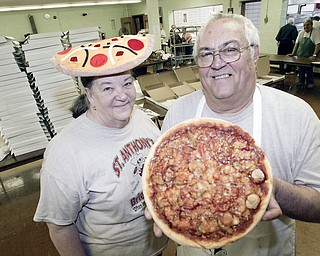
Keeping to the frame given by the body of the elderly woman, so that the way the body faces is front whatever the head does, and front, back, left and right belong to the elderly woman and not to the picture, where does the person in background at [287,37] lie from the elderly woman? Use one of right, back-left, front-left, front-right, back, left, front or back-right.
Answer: left

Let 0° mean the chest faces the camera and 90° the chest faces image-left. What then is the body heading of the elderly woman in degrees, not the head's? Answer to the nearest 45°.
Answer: approximately 315°

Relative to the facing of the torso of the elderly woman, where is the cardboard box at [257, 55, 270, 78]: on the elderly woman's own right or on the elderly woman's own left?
on the elderly woman's own left

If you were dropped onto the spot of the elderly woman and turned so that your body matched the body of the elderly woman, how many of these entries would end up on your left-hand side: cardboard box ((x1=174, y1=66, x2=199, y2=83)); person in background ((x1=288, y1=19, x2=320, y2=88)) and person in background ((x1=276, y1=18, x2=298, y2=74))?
3

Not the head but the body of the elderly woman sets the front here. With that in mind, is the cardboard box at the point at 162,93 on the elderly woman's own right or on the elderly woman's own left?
on the elderly woman's own left

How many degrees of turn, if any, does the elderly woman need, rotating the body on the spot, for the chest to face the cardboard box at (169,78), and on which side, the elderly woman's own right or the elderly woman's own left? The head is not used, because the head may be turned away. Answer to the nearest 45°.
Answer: approximately 90° to the elderly woman's own left

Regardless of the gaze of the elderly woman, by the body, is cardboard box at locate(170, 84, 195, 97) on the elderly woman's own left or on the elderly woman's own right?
on the elderly woman's own left

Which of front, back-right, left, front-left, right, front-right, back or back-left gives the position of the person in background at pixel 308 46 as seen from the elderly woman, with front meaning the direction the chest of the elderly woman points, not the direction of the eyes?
left
